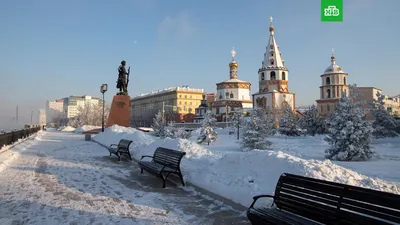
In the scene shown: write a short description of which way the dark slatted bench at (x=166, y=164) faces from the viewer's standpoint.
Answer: facing the viewer and to the left of the viewer

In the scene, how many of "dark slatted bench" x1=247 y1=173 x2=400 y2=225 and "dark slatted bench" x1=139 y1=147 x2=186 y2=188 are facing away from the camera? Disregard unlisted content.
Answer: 0

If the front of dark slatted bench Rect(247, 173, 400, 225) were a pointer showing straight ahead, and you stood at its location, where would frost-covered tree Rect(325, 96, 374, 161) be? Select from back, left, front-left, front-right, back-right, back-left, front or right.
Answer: back-right

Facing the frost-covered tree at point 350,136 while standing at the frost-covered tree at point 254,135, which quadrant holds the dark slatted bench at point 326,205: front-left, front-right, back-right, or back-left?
front-right

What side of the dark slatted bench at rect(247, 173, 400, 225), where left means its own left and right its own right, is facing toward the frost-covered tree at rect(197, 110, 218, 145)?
right

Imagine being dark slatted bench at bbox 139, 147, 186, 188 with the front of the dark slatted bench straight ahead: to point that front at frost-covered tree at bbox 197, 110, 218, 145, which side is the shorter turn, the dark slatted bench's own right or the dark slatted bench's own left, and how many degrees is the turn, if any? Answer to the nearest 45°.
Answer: approximately 135° to the dark slatted bench's own right

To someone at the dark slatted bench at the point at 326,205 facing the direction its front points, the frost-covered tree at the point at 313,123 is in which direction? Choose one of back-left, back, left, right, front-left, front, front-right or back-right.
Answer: back-right

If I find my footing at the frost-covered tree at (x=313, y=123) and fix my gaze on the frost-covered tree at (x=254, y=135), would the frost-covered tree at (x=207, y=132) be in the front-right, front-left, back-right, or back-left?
front-right

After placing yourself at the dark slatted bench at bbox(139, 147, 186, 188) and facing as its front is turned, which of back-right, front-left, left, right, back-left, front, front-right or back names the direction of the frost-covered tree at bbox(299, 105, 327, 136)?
back

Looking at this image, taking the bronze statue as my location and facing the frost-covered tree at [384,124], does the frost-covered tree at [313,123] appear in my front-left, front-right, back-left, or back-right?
front-left
